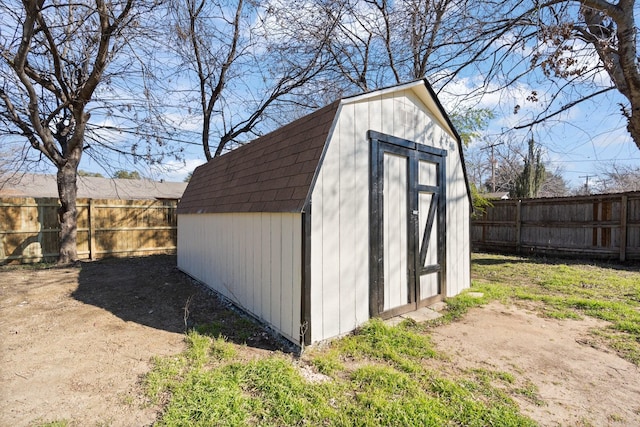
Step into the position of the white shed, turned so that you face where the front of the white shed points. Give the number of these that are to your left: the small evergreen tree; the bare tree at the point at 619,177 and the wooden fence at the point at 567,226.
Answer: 3

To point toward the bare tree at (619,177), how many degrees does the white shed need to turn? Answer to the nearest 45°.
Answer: approximately 90° to its left

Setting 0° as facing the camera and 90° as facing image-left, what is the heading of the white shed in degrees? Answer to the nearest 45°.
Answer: approximately 315°

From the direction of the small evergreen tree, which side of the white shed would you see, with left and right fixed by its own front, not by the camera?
left
